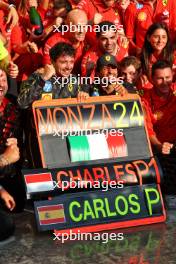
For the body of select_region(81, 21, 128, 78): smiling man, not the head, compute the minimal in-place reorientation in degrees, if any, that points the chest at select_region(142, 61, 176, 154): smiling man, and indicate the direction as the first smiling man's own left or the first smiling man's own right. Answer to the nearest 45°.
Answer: approximately 45° to the first smiling man's own left

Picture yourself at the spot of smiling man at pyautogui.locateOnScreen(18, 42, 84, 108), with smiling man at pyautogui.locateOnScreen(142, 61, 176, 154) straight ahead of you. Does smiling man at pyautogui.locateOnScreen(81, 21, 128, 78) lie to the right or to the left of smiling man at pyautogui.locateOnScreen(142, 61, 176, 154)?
left

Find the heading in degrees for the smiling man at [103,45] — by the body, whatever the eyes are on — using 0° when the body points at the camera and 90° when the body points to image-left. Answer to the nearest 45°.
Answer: approximately 0°
